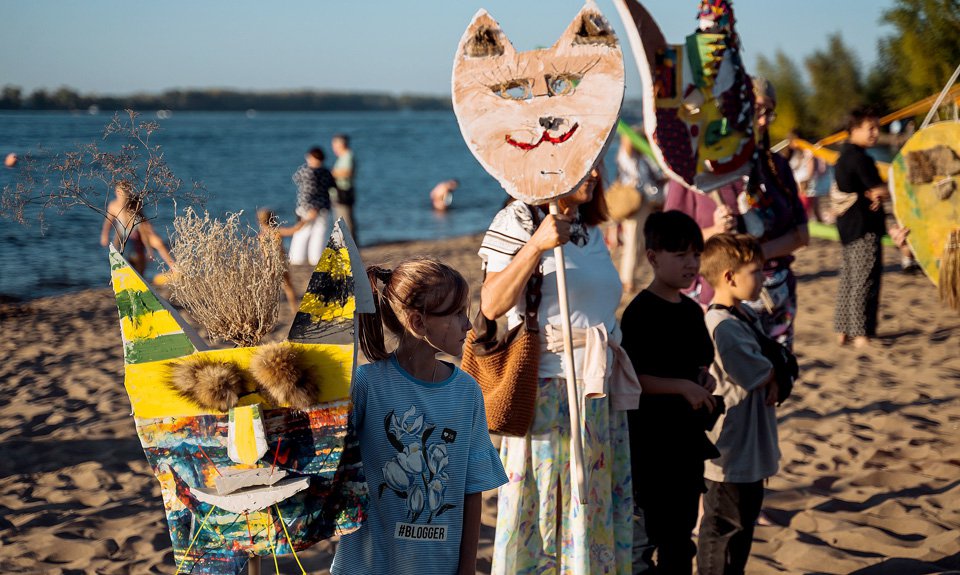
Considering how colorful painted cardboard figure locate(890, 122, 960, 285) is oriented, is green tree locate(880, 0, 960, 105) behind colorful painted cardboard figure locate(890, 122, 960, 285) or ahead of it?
behind

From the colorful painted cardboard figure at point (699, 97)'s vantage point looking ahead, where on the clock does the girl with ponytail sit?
The girl with ponytail is roughly at 2 o'clock from the colorful painted cardboard figure.

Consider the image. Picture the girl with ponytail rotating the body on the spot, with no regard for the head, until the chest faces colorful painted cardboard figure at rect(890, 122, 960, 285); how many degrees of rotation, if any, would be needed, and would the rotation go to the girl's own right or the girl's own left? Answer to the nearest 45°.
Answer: approximately 90° to the girl's own left

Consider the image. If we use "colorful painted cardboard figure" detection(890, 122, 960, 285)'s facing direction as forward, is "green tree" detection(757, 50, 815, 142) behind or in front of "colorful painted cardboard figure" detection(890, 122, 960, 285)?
behind

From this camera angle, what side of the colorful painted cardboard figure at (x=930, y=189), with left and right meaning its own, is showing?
front

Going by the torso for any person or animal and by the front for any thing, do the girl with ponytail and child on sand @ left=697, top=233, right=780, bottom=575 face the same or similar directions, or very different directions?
same or similar directions

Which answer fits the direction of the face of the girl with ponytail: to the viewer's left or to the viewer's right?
to the viewer's right

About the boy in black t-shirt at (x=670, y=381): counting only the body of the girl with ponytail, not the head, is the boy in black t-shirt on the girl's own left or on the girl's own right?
on the girl's own left

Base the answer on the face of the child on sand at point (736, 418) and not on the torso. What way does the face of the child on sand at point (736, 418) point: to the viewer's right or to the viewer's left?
to the viewer's right

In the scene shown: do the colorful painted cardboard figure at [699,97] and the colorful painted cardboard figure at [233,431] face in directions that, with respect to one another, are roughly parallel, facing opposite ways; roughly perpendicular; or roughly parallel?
roughly parallel

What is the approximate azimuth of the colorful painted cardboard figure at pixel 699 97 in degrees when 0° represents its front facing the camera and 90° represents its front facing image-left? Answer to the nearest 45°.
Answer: approximately 315°

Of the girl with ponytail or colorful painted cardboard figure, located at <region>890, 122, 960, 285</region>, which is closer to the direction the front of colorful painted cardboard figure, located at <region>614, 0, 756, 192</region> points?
the girl with ponytail

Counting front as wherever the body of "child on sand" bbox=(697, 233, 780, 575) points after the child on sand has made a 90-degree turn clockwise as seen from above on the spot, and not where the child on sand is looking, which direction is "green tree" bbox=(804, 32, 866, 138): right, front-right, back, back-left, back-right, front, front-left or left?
back

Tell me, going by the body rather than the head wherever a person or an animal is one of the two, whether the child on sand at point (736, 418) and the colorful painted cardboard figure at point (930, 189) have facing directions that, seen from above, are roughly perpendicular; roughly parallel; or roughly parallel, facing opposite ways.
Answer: roughly perpendicular
